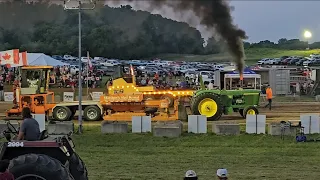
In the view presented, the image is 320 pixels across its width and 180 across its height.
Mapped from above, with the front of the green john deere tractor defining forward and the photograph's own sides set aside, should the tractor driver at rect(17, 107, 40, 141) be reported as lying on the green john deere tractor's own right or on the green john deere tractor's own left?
on the green john deere tractor's own right

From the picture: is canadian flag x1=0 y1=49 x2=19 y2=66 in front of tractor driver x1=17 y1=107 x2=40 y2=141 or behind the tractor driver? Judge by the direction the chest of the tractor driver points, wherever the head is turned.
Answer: in front

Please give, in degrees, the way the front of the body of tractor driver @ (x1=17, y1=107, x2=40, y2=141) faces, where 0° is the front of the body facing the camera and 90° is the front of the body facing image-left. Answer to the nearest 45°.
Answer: approximately 135°

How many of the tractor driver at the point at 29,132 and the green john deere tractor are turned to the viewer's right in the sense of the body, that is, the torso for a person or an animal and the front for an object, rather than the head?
1

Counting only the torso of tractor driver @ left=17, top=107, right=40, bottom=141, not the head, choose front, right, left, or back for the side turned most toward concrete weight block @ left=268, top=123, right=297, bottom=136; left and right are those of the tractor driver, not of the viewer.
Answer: right

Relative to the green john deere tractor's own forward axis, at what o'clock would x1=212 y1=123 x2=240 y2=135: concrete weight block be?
The concrete weight block is roughly at 3 o'clock from the green john deere tractor.

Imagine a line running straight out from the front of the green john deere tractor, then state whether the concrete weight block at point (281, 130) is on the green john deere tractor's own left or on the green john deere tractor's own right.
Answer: on the green john deere tractor's own right

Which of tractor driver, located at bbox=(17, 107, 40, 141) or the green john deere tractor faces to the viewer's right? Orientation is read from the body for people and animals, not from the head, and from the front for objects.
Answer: the green john deere tractor

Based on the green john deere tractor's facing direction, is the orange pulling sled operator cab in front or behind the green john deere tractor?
behind

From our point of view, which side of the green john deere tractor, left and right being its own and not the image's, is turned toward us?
right
